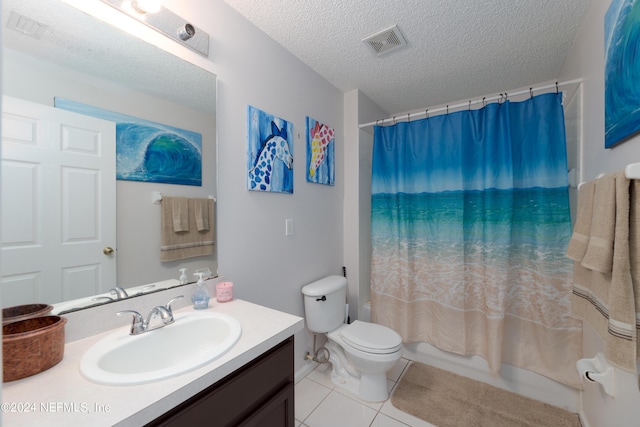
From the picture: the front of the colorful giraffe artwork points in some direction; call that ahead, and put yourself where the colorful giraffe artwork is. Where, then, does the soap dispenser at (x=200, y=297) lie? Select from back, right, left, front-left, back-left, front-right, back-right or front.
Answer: right

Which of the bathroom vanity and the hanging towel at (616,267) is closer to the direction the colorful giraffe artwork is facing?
the hanging towel

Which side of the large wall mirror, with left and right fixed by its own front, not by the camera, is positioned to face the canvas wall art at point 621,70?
front

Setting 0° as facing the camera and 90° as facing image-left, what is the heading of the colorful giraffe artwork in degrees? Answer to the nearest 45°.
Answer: approximately 315°

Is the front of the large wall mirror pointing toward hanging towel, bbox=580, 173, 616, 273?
yes

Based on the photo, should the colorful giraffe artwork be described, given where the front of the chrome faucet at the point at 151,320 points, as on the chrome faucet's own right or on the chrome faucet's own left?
on the chrome faucet's own left

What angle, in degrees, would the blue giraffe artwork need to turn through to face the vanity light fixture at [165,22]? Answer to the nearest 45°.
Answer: approximately 90° to its right

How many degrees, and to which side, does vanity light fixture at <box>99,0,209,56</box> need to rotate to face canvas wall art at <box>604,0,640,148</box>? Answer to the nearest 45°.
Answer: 0° — it already faces it
